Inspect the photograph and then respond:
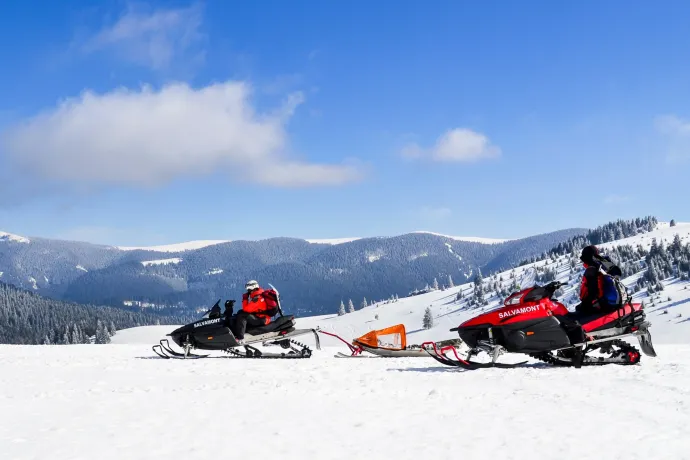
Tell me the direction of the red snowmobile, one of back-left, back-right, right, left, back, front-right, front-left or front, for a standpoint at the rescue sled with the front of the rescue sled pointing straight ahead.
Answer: back-left

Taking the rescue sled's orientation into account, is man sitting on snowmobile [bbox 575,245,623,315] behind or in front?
behind

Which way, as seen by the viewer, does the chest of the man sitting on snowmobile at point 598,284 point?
to the viewer's left

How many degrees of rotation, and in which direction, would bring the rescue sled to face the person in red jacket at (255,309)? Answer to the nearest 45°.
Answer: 0° — it already faces them

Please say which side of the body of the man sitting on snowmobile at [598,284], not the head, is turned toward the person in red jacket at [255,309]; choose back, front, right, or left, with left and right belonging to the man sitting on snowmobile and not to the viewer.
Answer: front

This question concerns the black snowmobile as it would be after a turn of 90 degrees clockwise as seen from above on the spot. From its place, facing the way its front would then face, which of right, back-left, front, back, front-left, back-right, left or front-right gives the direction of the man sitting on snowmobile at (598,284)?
back-right

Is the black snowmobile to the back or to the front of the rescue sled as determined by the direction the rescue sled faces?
to the front

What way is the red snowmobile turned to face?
to the viewer's left

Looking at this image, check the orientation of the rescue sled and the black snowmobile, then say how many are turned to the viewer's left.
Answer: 2

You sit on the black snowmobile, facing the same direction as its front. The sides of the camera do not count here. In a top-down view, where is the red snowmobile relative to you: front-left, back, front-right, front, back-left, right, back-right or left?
back-left

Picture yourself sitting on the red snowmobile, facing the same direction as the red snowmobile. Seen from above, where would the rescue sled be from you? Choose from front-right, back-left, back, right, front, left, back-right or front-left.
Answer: front-right

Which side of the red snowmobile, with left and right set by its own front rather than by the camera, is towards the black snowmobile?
front

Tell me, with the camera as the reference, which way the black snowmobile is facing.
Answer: facing to the left of the viewer

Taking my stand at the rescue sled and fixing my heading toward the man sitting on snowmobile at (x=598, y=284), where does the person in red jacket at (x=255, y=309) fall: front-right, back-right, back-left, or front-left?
back-right

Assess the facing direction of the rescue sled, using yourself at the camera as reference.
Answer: facing to the left of the viewer
